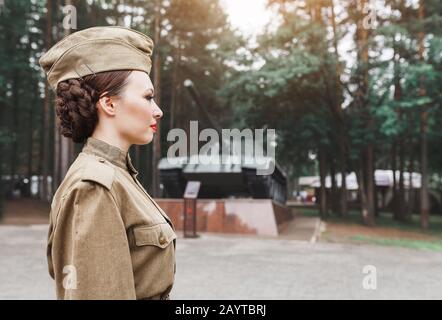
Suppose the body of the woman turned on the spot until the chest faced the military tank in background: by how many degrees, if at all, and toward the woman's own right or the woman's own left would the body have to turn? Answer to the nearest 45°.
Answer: approximately 90° to the woman's own left

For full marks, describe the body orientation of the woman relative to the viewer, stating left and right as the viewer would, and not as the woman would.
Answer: facing to the right of the viewer

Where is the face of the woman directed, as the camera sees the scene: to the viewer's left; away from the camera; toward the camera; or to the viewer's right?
to the viewer's right
